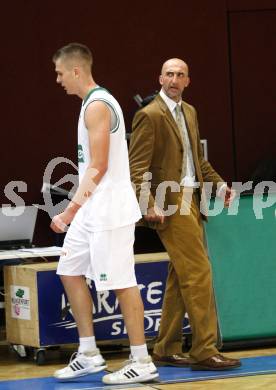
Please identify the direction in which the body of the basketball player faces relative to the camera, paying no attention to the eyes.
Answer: to the viewer's left

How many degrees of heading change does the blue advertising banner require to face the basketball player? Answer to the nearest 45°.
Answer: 0° — it already faces them

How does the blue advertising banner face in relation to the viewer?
toward the camera

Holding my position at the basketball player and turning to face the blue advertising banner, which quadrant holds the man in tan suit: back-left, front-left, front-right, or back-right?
front-right

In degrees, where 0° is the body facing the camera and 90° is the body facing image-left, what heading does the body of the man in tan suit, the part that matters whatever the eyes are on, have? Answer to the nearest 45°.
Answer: approximately 315°

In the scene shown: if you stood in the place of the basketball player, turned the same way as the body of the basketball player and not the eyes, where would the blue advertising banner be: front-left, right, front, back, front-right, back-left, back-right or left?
right

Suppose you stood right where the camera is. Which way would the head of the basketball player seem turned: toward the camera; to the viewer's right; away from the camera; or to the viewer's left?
to the viewer's left

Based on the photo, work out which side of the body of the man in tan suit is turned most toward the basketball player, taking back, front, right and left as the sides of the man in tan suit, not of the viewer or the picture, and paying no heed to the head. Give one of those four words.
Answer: right
